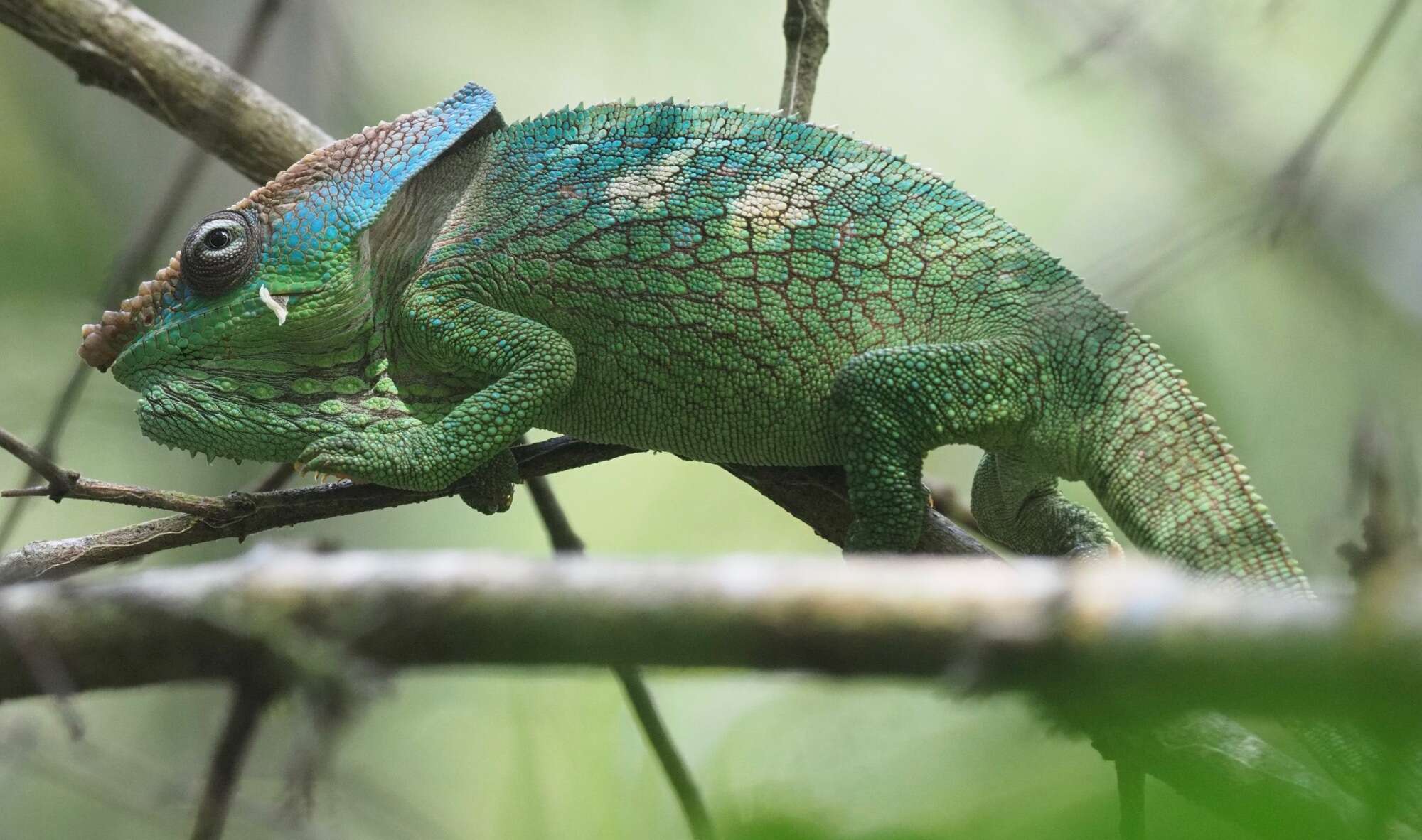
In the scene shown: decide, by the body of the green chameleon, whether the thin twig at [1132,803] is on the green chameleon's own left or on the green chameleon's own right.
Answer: on the green chameleon's own left

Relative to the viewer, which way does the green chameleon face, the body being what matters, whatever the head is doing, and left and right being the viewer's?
facing to the left of the viewer

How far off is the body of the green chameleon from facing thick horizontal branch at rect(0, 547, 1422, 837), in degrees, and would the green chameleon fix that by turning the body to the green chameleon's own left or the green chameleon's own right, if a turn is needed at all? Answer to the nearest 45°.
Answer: approximately 90° to the green chameleon's own left
